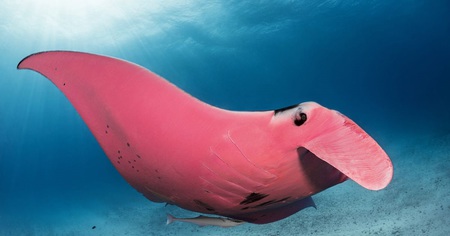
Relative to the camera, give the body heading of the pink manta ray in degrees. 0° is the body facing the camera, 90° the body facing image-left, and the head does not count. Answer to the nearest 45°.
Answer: approximately 315°
